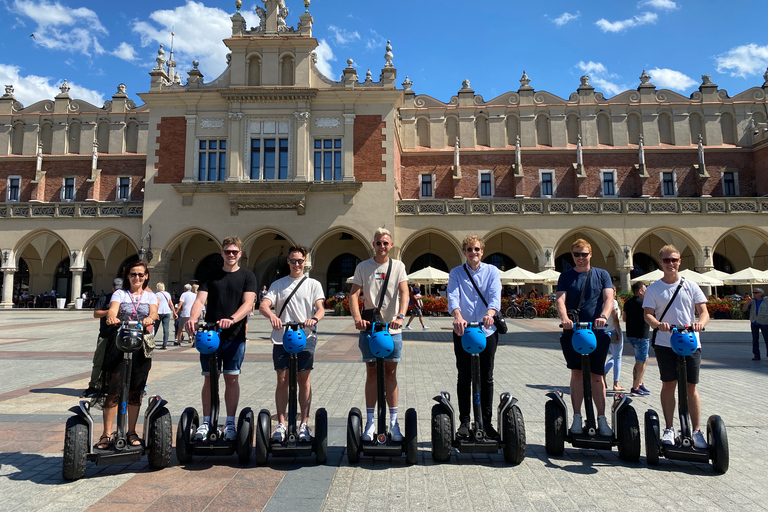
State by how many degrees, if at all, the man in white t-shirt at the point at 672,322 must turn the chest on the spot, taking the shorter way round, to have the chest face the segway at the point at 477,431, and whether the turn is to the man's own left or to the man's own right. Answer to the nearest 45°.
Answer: approximately 45° to the man's own right

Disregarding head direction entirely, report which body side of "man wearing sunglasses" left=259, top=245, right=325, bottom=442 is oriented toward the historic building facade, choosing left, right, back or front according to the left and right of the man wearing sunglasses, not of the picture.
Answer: back

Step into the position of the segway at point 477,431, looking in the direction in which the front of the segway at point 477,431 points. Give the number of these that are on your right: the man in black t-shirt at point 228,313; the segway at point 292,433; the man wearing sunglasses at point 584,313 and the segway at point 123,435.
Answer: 3
